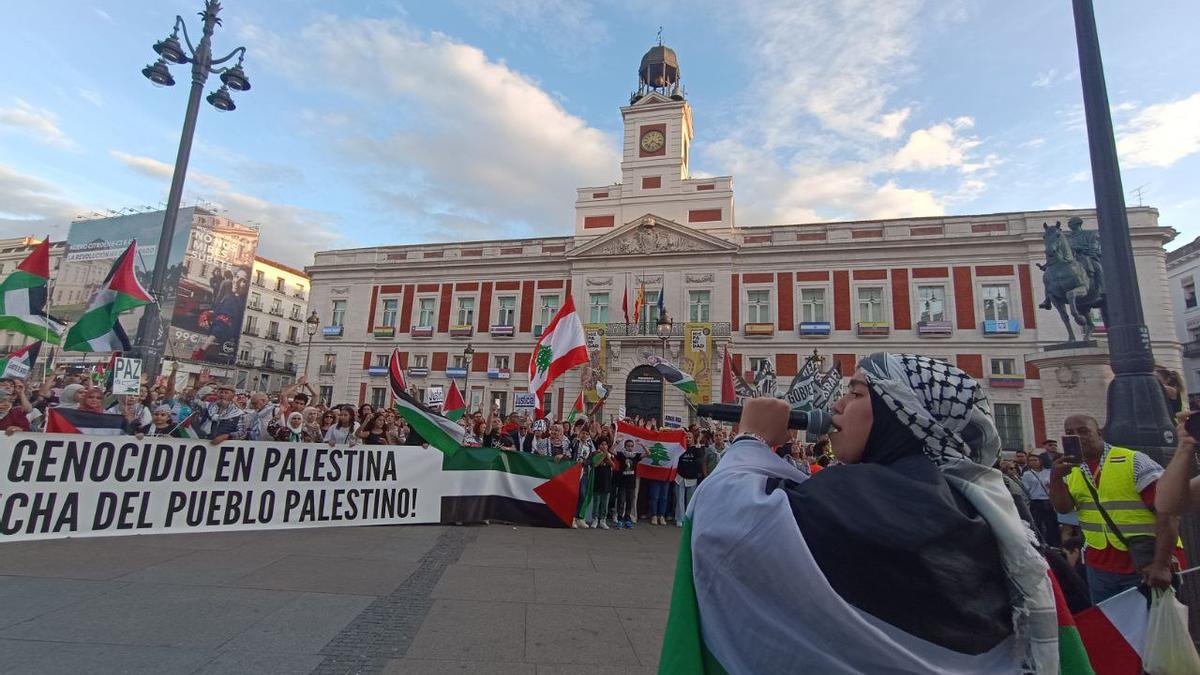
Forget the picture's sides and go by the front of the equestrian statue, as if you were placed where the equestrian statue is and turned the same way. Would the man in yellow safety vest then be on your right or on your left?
on your left

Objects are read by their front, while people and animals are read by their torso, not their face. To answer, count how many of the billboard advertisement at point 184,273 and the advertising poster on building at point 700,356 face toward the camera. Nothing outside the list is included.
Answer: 2

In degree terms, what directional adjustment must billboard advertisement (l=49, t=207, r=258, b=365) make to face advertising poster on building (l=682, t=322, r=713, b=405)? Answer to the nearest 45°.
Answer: approximately 45° to its left

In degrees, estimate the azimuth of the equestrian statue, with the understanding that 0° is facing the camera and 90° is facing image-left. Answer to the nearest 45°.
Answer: approximately 45°

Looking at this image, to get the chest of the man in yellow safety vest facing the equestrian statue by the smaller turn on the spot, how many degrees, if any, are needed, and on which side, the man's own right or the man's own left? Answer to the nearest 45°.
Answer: approximately 135° to the man's own right

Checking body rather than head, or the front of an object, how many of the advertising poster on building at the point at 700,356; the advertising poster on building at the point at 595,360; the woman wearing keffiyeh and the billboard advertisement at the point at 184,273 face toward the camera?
3

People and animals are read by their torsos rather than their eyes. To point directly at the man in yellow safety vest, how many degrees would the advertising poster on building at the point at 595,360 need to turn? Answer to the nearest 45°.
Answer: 0° — it already faces them

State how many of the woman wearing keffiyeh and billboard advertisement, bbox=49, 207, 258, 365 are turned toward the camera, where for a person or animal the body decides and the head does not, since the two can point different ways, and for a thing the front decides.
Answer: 1

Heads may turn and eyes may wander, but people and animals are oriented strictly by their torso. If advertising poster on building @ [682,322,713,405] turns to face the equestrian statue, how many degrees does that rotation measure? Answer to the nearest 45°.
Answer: approximately 45° to its left

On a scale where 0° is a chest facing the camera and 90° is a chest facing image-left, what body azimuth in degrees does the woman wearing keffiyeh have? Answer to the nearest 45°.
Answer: approximately 135°

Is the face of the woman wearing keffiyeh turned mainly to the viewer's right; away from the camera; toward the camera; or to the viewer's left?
to the viewer's left

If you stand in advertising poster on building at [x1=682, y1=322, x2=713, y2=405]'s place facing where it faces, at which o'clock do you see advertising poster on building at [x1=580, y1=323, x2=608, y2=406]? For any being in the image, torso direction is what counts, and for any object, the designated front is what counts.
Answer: advertising poster on building at [x1=580, y1=323, x2=608, y2=406] is roughly at 3 o'clock from advertising poster on building at [x1=682, y1=322, x2=713, y2=405].

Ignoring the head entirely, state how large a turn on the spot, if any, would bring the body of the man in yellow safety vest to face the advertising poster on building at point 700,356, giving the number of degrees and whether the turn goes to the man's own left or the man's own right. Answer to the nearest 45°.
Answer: approximately 90° to the man's own right
